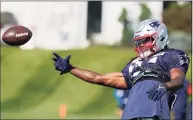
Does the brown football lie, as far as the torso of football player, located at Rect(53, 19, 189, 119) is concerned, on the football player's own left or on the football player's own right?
on the football player's own right

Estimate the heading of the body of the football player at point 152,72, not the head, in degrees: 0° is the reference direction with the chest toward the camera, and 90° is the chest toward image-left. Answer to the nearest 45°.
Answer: approximately 45°

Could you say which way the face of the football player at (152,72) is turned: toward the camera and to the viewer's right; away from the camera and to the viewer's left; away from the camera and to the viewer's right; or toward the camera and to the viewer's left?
toward the camera and to the viewer's left
